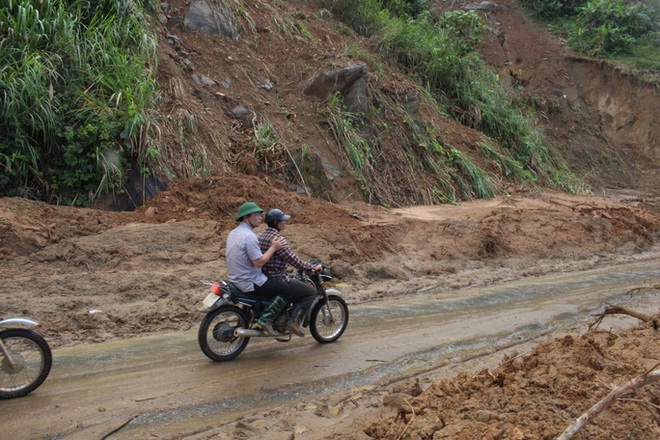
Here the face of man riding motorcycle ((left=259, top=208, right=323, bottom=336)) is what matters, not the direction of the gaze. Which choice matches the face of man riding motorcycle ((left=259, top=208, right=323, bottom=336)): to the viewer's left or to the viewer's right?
to the viewer's right

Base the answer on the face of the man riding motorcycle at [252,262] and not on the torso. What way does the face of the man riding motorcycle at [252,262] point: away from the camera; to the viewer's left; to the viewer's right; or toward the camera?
to the viewer's right

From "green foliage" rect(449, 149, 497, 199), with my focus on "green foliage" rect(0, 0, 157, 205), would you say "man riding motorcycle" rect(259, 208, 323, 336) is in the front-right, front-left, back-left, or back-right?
front-left

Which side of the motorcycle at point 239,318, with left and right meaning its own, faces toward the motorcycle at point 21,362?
back

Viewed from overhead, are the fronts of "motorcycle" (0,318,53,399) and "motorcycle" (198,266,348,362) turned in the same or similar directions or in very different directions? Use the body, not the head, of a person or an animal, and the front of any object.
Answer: same or similar directions

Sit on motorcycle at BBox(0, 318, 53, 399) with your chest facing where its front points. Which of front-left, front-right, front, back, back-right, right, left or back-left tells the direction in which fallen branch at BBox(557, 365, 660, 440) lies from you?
front-right

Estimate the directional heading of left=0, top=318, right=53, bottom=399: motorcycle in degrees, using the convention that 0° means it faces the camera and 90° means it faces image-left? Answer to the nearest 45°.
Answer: approximately 270°

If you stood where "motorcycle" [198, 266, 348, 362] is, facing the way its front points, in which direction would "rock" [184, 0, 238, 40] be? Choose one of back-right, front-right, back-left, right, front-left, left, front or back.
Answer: front-left

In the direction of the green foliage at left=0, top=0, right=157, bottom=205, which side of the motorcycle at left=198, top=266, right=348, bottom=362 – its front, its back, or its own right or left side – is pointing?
left

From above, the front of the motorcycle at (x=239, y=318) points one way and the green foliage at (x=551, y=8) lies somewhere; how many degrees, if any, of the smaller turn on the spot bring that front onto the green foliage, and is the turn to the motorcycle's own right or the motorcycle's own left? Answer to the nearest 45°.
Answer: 0° — it already faces it

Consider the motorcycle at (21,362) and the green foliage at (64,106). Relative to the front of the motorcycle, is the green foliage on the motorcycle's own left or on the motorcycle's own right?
on the motorcycle's own left

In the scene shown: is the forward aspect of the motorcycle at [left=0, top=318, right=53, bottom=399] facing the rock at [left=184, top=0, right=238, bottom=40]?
no

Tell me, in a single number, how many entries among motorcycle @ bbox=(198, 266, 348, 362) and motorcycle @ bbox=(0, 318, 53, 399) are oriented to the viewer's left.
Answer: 0

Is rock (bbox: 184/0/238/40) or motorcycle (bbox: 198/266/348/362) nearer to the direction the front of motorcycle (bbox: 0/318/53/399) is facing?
the motorcycle

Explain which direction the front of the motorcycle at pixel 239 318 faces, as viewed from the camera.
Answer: facing away from the viewer and to the right of the viewer

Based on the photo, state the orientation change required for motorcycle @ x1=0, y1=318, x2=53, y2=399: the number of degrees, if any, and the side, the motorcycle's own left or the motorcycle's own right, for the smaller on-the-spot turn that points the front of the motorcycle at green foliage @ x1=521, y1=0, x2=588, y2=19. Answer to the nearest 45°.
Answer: approximately 45° to the motorcycle's own left

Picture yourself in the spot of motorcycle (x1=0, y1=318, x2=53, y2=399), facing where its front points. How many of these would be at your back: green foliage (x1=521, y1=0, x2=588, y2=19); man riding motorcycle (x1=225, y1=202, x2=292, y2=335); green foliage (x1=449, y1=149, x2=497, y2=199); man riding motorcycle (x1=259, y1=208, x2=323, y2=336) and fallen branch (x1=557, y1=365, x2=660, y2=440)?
0
